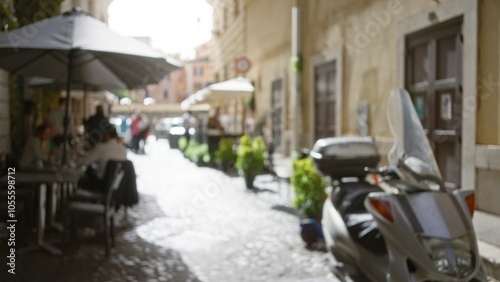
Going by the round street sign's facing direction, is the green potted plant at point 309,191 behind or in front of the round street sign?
in front

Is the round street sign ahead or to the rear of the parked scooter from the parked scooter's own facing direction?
to the rear

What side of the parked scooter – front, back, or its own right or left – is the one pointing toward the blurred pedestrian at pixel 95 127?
back

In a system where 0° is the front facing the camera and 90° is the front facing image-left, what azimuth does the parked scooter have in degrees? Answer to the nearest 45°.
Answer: approximately 315°

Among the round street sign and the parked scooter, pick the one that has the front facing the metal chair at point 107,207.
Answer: the round street sign

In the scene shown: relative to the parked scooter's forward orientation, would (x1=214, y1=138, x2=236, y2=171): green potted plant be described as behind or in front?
behind

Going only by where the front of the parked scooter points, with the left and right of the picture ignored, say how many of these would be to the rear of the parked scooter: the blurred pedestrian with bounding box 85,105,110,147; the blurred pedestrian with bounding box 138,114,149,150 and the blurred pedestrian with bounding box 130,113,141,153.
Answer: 3

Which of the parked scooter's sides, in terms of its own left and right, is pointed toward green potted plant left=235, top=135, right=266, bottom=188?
back

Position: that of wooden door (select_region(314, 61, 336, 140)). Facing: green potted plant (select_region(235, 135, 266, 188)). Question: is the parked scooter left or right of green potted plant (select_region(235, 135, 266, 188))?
left

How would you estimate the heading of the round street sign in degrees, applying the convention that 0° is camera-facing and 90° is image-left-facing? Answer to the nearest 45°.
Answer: approximately 0°

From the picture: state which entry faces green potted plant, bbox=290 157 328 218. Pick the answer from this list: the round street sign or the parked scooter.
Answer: the round street sign
